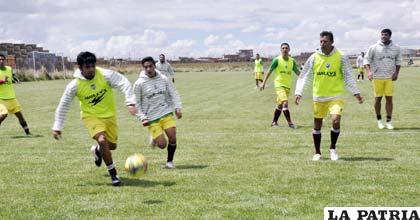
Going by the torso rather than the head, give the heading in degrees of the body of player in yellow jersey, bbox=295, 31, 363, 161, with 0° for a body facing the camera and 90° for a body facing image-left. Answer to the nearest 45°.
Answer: approximately 0°

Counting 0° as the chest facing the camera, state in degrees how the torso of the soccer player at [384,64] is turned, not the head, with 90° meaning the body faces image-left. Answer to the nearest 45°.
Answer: approximately 0°

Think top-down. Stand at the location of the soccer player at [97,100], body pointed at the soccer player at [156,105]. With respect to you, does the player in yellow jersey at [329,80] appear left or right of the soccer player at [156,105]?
right

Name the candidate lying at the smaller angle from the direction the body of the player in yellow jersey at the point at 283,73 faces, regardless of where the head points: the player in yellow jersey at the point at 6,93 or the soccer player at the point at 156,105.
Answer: the soccer player

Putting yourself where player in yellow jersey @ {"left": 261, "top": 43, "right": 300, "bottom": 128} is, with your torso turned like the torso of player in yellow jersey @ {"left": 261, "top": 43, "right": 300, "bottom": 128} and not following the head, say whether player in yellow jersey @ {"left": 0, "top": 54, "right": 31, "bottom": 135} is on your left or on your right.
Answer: on your right

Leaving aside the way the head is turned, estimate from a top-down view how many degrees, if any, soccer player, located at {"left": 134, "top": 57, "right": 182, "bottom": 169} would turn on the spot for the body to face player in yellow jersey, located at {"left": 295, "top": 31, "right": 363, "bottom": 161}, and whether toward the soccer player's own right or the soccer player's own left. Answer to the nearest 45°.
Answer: approximately 90° to the soccer player's own left

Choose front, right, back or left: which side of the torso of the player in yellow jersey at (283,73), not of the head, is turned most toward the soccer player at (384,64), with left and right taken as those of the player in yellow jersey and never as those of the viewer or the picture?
left
